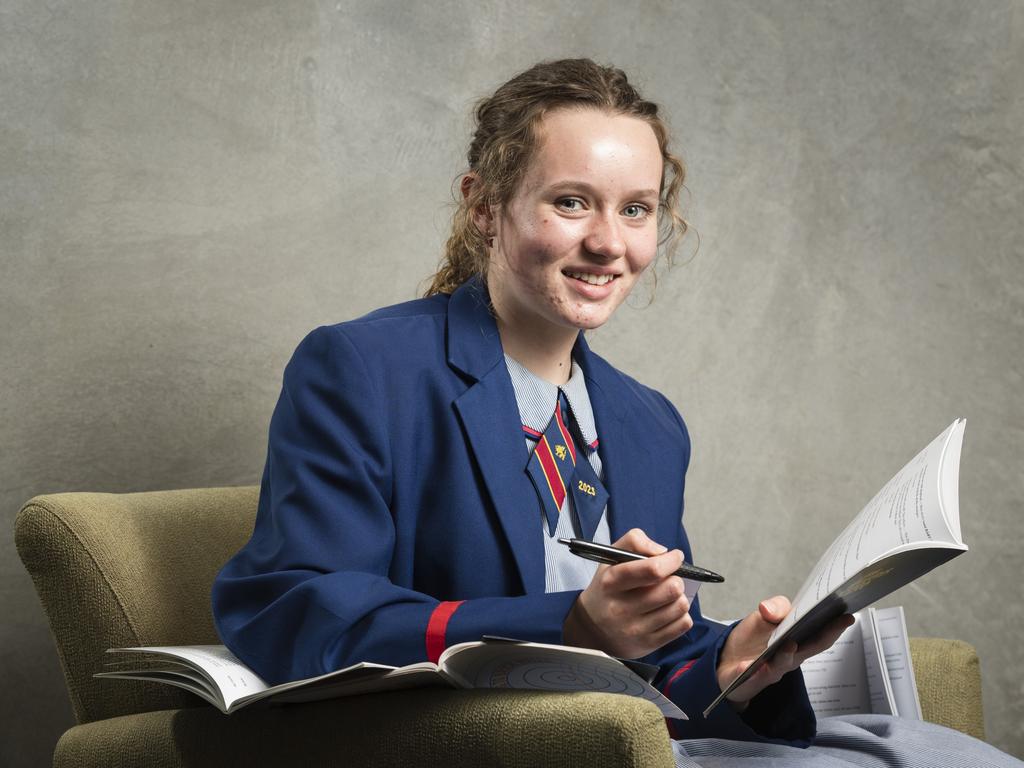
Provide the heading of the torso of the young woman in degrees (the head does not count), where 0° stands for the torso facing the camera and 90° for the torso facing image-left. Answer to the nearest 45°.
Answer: approximately 315°
